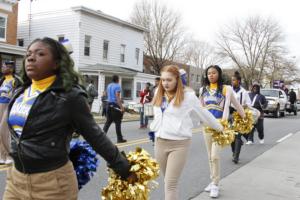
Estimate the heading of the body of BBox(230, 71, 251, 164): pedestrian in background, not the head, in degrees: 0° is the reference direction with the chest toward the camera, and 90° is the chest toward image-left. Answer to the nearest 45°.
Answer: approximately 45°

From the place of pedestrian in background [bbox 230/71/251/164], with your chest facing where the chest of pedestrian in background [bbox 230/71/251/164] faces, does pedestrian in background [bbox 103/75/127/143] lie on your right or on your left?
on your right

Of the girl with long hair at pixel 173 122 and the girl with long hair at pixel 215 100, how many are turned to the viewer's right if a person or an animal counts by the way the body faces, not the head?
0

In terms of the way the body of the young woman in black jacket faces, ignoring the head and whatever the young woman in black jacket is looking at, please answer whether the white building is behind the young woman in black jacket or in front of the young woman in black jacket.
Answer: behind

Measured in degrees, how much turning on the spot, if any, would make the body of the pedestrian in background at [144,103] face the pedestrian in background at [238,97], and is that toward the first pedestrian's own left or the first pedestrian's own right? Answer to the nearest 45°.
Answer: approximately 45° to the first pedestrian's own left

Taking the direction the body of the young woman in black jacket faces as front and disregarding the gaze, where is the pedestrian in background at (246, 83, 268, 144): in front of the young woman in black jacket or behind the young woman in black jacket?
behind

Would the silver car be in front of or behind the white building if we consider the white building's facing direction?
in front

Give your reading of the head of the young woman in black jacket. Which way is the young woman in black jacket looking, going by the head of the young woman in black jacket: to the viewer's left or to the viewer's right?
to the viewer's left
